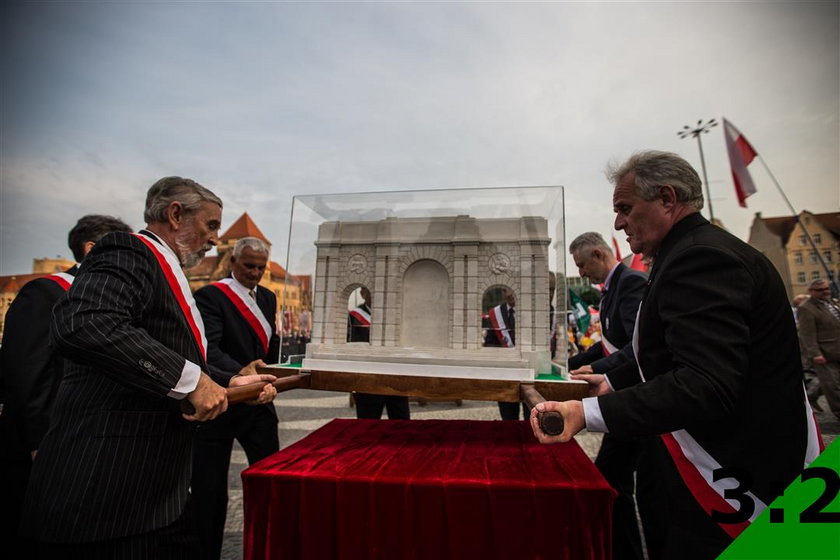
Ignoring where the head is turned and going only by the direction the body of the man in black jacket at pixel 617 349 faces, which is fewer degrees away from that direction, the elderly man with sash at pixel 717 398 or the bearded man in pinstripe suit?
the bearded man in pinstripe suit

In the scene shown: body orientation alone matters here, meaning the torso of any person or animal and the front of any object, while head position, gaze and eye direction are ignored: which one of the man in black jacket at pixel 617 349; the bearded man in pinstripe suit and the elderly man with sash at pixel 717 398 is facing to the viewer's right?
the bearded man in pinstripe suit

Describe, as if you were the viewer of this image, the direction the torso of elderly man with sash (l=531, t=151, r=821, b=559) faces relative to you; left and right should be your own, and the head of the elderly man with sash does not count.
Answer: facing to the left of the viewer

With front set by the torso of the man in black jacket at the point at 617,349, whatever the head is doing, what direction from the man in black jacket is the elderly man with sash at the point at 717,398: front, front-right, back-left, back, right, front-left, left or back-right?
left

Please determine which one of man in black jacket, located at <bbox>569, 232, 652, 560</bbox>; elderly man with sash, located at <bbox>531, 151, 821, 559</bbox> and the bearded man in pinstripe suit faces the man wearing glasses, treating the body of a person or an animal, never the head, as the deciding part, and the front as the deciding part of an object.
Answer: the bearded man in pinstripe suit

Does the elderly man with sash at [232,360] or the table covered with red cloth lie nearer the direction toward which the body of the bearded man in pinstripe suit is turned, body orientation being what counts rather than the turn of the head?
the table covered with red cloth

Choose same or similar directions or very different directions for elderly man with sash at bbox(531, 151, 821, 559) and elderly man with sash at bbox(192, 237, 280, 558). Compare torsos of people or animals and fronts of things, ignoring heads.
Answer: very different directions

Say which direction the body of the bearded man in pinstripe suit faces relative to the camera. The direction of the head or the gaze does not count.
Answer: to the viewer's right

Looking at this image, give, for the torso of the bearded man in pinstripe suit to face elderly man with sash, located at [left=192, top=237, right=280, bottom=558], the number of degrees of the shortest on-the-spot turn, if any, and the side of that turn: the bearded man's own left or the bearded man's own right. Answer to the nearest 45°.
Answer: approximately 90° to the bearded man's own left

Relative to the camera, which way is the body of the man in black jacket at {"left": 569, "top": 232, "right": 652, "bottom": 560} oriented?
to the viewer's left

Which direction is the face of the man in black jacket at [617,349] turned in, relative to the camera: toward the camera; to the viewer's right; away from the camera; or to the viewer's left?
to the viewer's left

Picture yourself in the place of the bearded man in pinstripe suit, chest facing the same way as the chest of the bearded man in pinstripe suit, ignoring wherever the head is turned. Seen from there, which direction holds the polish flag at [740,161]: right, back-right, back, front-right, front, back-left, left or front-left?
front

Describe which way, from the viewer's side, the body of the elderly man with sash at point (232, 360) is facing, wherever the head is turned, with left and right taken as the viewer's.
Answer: facing the viewer and to the right of the viewer

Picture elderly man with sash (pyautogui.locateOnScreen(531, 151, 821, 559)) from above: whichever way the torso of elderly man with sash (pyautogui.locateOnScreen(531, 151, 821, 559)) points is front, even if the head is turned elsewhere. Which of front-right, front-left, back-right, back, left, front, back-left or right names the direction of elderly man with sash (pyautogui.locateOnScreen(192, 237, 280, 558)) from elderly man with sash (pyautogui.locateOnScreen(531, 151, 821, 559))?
front

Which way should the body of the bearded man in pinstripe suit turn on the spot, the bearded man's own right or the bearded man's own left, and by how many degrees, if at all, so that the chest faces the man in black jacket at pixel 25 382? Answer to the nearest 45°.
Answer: approximately 135° to the bearded man's own left

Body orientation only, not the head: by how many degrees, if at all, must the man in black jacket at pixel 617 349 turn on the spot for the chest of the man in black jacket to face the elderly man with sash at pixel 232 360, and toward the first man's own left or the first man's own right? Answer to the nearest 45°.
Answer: approximately 45° to the first man's own left

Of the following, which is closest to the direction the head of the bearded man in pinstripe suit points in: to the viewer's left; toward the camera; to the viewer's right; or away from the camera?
to the viewer's right
